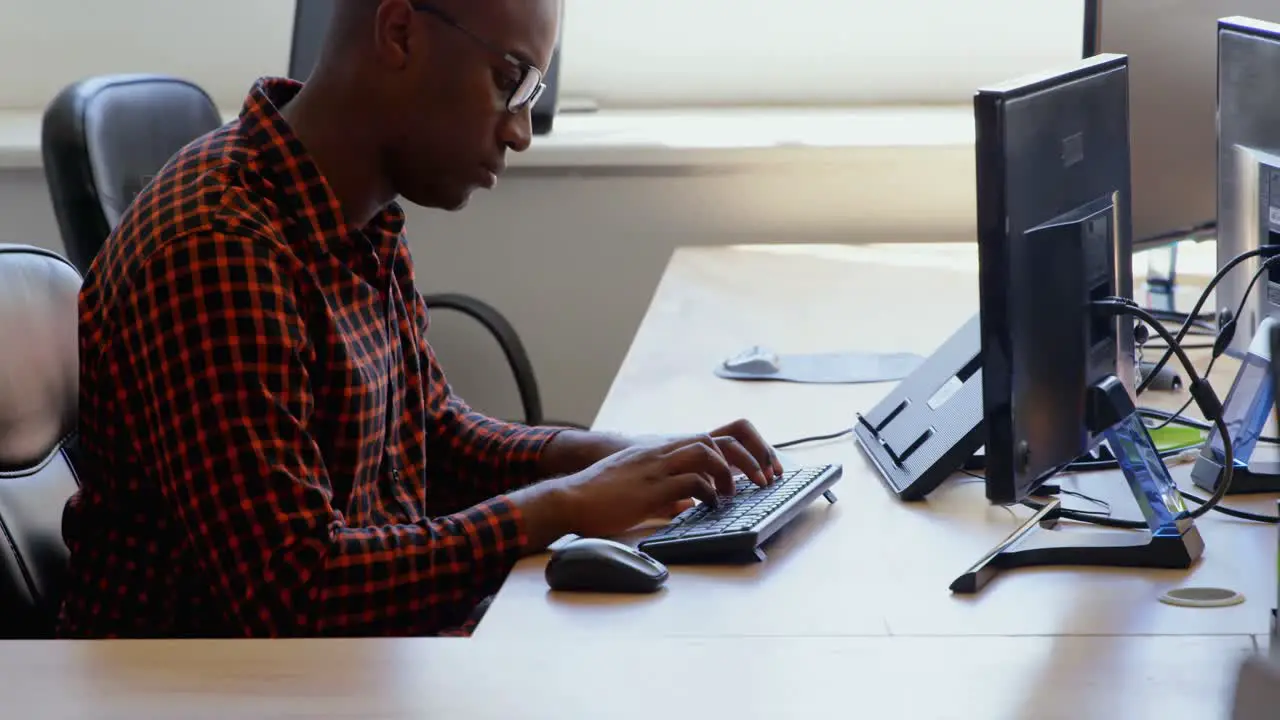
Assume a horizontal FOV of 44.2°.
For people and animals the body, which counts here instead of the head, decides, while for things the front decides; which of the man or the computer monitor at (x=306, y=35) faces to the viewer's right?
the man

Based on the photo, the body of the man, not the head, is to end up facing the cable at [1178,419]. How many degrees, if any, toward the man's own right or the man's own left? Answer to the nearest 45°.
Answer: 0° — they already face it

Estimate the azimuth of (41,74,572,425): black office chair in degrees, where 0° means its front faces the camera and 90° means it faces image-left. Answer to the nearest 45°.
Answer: approximately 315°

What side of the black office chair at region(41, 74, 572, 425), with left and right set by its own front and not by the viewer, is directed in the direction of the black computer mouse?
front

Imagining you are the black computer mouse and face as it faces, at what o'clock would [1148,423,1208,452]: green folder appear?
The green folder is roughly at 11 o'clock from the black computer mouse.

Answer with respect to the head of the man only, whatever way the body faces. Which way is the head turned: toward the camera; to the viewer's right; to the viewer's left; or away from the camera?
to the viewer's right

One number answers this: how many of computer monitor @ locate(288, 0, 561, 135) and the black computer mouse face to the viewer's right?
1

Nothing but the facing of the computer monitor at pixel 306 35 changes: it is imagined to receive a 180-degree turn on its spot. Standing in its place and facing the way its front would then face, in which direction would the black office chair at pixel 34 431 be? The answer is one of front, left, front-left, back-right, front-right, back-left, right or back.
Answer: back-right

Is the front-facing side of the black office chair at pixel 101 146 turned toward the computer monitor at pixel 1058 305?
yes

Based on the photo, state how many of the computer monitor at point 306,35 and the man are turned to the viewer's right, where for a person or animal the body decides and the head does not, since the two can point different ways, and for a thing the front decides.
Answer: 1

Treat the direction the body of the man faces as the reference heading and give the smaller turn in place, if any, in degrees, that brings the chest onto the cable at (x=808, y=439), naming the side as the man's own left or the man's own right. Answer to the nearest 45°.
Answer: approximately 45° to the man's own left

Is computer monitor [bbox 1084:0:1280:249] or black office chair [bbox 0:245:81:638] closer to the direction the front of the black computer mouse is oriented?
the computer monitor

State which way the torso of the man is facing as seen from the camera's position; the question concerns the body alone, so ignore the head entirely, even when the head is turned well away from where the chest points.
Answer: to the viewer's right

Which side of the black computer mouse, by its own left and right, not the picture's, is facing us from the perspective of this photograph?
right

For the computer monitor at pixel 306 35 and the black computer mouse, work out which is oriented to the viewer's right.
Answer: the black computer mouse
